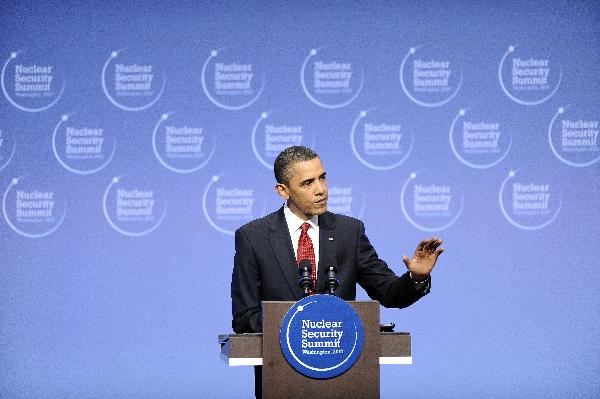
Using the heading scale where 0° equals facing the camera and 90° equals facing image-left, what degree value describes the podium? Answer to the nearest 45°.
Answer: approximately 0°

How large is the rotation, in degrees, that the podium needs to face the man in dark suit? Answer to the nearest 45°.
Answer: approximately 180°
